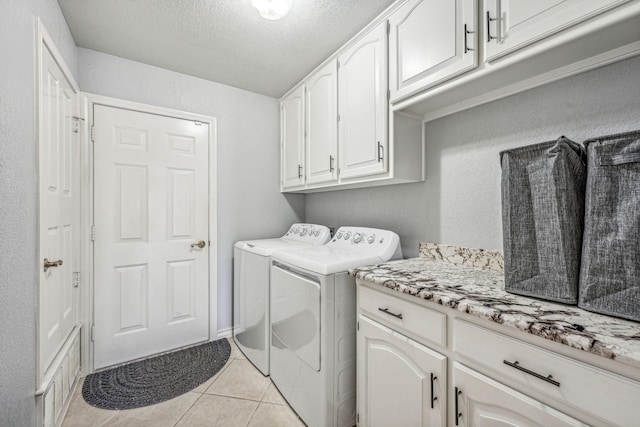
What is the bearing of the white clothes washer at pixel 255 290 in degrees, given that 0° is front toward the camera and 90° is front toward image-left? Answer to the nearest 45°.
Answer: approximately 45°

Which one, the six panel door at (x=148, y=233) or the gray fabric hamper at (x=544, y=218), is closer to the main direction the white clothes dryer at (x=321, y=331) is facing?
the six panel door

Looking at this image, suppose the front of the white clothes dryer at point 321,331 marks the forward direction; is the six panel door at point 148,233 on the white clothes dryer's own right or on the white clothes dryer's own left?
on the white clothes dryer's own right

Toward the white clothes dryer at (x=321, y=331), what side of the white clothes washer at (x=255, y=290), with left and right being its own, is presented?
left

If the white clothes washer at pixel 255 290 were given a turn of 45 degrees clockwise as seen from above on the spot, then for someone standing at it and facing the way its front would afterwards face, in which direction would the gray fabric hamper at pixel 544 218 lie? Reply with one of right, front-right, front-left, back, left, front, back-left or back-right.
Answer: back-left

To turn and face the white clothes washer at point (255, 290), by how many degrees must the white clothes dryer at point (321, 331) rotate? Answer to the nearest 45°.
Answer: approximately 90° to its right
